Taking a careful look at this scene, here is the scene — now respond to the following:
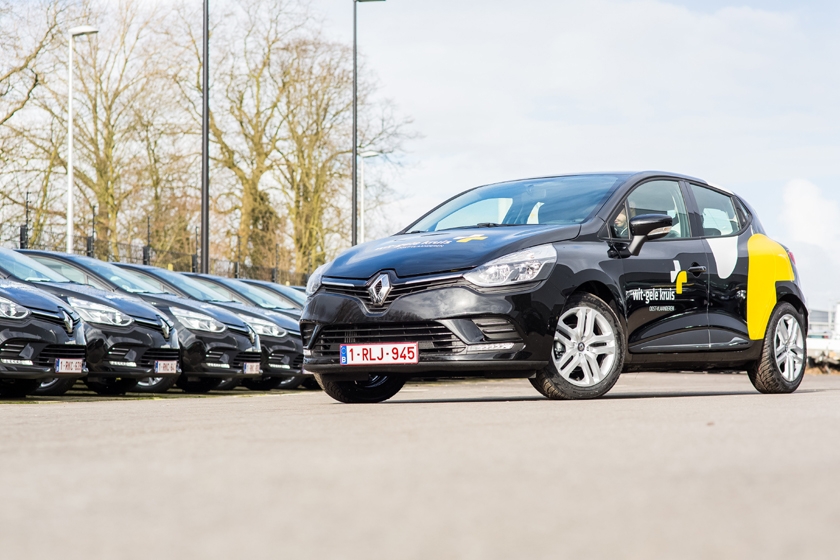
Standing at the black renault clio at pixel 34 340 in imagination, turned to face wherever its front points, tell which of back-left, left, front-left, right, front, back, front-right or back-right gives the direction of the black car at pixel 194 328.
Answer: left

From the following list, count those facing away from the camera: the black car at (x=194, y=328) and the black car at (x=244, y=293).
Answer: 0

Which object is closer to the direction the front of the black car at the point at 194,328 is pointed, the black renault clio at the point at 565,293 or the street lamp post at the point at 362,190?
the black renault clio

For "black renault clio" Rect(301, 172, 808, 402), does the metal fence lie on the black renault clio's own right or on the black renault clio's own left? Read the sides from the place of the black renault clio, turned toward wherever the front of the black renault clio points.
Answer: on the black renault clio's own right

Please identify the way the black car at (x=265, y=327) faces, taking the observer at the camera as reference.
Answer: facing the viewer and to the right of the viewer

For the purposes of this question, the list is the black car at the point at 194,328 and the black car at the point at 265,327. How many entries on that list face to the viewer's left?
0

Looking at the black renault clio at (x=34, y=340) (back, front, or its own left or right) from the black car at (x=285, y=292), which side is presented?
left

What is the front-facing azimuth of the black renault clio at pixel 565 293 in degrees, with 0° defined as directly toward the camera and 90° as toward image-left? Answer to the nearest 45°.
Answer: approximately 45°

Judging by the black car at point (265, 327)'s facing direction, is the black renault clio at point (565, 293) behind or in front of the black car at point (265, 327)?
in front

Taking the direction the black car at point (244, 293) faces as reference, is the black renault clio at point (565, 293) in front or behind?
in front
